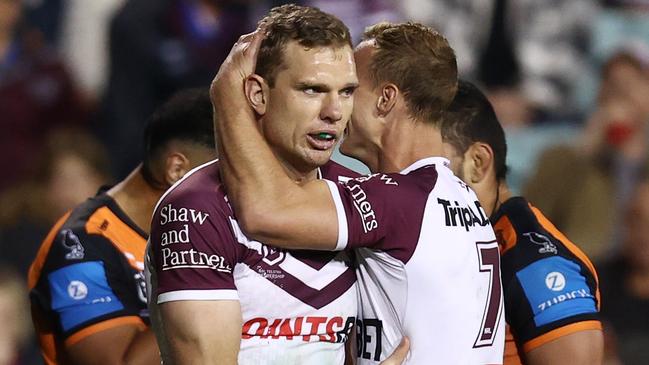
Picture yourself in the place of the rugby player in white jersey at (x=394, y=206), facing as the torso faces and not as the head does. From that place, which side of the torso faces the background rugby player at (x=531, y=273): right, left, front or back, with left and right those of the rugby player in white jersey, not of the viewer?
right

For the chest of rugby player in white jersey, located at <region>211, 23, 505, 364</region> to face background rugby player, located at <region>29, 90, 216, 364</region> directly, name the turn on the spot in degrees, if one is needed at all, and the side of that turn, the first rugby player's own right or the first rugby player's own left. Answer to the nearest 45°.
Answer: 0° — they already face them

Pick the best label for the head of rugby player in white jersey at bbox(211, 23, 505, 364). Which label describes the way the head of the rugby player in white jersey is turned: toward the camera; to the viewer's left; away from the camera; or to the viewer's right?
to the viewer's left

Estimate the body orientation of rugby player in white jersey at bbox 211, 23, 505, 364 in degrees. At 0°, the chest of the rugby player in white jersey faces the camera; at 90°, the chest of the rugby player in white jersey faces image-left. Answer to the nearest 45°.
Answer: approximately 135°
